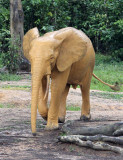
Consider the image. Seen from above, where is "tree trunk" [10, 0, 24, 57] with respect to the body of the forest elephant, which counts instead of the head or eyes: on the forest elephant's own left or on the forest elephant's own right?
on the forest elephant's own right

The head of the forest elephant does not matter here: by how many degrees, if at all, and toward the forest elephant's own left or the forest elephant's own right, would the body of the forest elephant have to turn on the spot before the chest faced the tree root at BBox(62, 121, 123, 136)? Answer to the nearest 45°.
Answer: approximately 90° to the forest elephant's own left

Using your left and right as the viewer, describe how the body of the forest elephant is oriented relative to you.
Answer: facing the viewer and to the left of the viewer

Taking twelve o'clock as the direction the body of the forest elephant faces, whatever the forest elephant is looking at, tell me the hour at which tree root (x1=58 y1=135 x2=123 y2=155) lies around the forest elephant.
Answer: The tree root is roughly at 10 o'clock from the forest elephant.

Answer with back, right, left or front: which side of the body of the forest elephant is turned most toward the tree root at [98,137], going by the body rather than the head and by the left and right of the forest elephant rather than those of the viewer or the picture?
left
